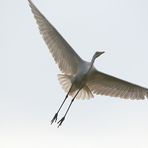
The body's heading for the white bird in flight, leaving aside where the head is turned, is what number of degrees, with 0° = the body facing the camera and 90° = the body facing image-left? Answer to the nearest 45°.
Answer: approximately 315°
